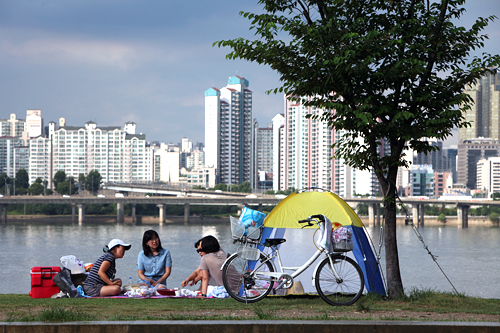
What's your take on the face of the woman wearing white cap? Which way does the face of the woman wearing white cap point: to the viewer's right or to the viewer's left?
to the viewer's right

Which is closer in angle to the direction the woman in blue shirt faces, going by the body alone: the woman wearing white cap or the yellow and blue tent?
the woman wearing white cap

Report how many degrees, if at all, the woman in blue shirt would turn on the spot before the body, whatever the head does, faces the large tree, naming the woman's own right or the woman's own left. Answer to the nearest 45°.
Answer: approximately 90° to the woman's own left

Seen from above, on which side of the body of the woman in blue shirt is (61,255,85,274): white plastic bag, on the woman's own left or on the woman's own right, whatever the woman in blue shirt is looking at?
on the woman's own right

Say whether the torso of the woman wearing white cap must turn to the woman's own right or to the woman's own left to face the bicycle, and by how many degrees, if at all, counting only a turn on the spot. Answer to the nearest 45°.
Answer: approximately 45° to the woman's own right

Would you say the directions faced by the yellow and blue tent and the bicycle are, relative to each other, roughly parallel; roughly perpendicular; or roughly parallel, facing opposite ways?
roughly perpendicular

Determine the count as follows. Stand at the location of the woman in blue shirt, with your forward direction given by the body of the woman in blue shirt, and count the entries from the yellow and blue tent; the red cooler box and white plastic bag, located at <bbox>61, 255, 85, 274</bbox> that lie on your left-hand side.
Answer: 1

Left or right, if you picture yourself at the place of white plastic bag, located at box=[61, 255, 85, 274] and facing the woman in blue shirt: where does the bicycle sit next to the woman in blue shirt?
right

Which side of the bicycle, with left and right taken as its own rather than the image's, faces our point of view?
right

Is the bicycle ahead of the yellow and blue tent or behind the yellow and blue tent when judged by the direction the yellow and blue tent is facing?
ahead

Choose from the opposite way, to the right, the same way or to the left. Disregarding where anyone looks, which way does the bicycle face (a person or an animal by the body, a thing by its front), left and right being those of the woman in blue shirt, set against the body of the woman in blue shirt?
to the left

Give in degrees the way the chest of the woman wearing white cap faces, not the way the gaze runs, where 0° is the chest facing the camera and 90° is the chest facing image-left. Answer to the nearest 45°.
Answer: approximately 270°

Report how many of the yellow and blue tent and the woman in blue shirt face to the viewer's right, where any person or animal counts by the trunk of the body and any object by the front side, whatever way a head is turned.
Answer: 0

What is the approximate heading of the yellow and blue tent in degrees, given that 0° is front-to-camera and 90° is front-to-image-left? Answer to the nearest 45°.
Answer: approximately 0°
